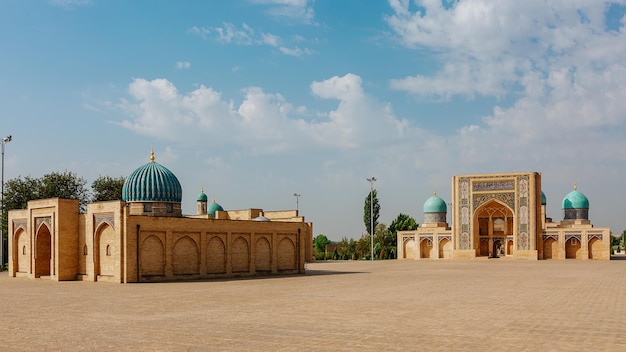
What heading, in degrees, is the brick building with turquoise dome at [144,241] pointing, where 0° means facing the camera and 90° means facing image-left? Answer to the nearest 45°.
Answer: approximately 45°
